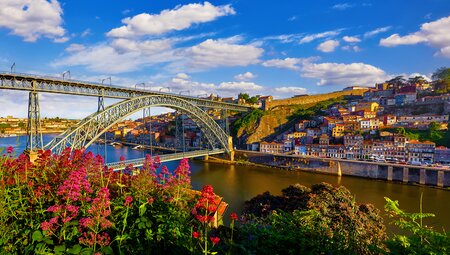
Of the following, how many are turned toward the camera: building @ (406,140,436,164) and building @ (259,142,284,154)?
2

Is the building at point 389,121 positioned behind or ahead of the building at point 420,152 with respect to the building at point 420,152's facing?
behind

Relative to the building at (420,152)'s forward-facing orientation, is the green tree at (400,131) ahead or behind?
behind

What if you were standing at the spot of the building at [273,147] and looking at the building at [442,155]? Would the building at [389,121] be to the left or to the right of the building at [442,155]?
left

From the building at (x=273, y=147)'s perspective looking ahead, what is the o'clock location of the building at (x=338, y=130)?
the building at (x=338, y=130) is roughly at 9 o'clock from the building at (x=273, y=147).

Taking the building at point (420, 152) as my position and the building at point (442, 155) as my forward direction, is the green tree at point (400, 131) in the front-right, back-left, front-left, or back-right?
back-left

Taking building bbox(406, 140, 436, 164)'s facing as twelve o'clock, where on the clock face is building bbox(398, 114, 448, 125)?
building bbox(398, 114, 448, 125) is roughly at 6 o'clock from building bbox(406, 140, 436, 164).

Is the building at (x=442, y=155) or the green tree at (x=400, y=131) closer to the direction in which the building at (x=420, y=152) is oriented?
the building

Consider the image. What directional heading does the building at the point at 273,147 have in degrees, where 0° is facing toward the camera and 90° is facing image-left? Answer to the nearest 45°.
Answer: approximately 0°

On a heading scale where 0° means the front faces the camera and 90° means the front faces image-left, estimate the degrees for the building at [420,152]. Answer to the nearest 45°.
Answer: approximately 0°
